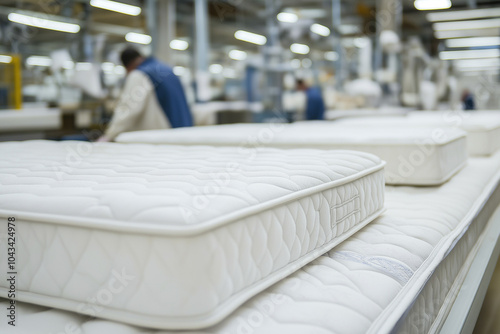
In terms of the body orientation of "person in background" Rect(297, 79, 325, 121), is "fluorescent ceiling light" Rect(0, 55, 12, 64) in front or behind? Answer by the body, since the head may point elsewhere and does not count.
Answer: in front

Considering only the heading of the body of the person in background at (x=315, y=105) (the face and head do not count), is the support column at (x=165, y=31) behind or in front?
in front

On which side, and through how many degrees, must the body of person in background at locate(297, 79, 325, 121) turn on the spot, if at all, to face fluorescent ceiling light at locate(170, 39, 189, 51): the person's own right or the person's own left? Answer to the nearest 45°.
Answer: approximately 45° to the person's own right

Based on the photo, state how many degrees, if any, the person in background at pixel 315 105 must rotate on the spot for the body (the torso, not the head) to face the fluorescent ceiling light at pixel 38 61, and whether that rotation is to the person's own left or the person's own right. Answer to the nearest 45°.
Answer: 0° — they already face it
